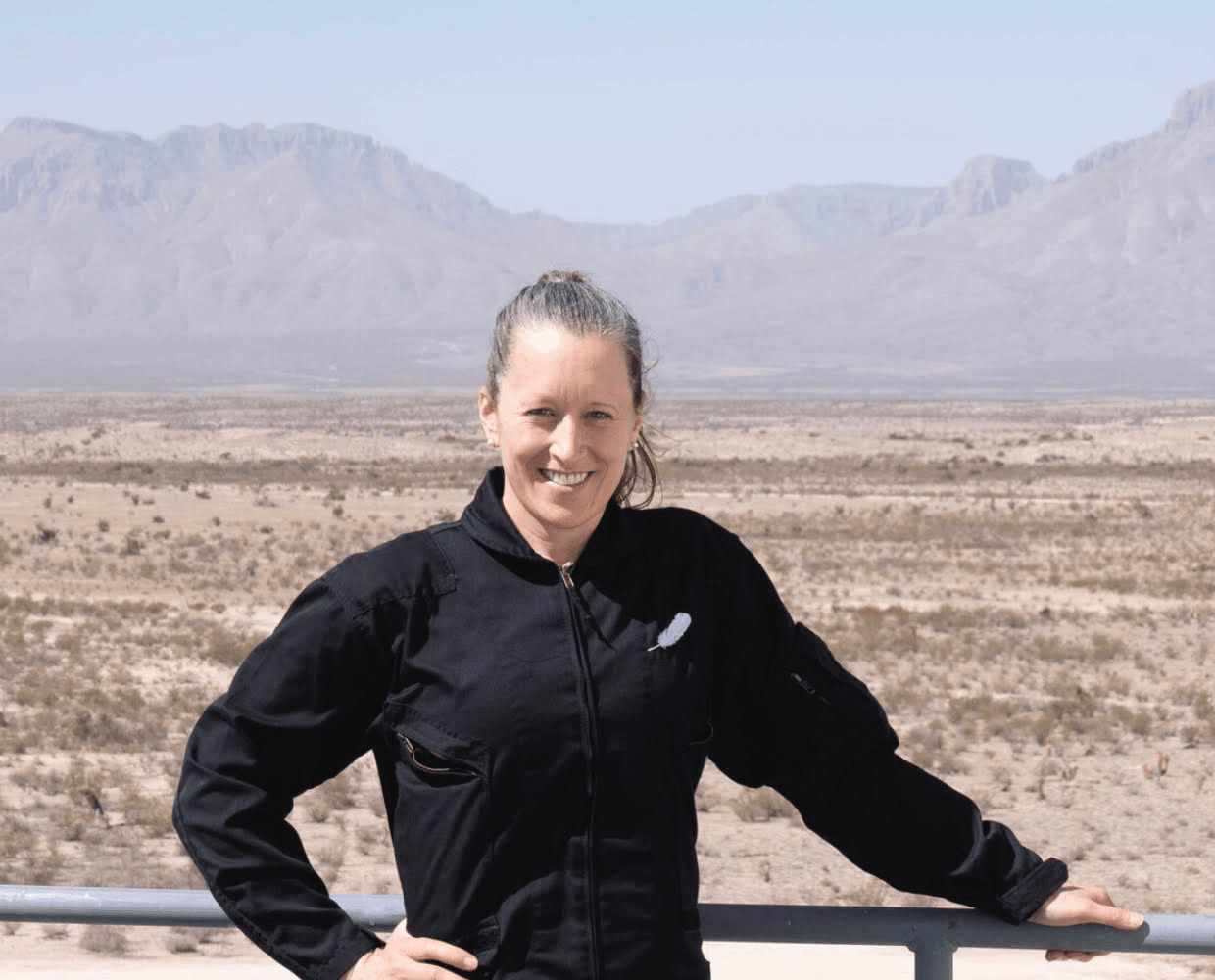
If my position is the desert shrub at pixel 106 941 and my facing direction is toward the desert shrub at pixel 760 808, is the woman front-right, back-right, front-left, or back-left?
back-right

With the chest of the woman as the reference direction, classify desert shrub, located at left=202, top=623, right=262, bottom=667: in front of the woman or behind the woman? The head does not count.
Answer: behind

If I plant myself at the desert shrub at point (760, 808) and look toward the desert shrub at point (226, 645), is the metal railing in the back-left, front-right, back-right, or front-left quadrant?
back-left

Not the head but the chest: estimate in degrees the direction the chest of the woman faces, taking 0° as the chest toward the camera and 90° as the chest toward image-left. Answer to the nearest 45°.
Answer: approximately 0°

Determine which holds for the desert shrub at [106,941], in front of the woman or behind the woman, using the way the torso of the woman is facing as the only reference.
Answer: behind

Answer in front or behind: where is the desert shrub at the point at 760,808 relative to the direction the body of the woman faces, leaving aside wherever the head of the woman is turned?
behind
